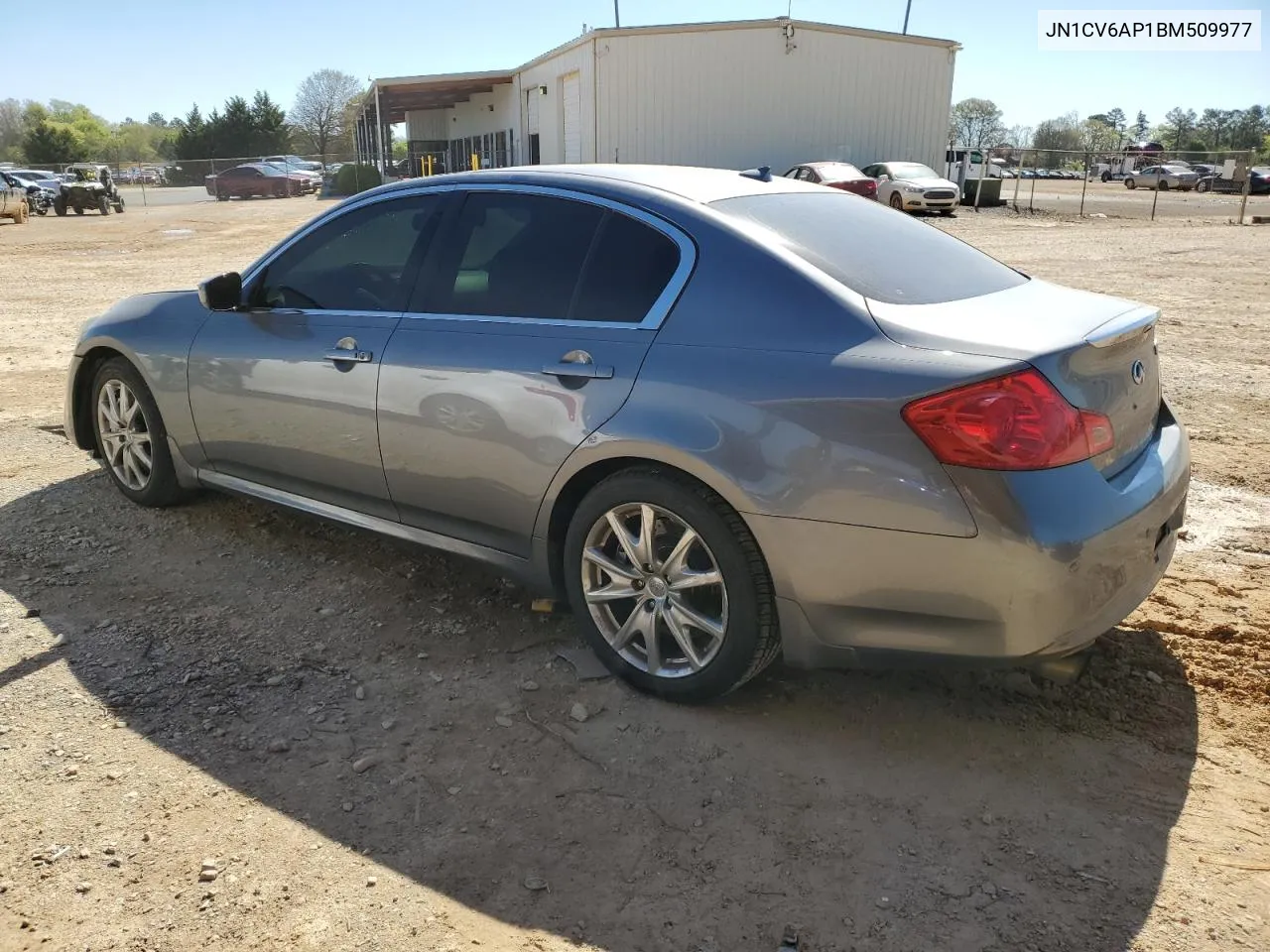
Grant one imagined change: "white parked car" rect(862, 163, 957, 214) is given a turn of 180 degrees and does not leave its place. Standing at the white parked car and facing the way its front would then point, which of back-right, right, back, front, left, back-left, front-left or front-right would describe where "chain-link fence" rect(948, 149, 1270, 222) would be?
right

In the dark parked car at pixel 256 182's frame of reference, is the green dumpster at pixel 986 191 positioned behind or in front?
in front

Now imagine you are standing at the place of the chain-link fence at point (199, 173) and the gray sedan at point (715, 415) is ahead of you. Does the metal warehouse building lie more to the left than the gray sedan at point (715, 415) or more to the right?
left

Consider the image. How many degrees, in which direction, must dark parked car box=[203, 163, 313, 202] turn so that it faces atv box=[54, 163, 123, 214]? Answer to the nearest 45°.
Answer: approximately 135° to its right

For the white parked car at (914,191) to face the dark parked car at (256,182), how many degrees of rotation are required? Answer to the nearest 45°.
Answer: approximately 135° to its right

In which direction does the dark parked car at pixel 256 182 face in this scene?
to the viewer's right

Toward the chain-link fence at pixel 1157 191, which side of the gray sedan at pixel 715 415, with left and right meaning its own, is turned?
right

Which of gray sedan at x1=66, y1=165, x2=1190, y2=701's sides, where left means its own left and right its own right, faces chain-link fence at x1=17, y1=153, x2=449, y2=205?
front

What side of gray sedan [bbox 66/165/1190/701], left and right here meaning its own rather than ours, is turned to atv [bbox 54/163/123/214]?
front

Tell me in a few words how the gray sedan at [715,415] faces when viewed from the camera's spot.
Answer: facing away from the viewer and to the left of the viewer

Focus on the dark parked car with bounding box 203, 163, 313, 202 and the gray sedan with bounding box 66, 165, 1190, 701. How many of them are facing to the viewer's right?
1

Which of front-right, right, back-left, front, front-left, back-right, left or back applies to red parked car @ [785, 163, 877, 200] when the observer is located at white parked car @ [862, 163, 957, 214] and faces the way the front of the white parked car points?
right

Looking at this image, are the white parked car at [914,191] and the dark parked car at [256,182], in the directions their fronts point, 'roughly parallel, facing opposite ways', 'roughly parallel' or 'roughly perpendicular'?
roughly perpendicular

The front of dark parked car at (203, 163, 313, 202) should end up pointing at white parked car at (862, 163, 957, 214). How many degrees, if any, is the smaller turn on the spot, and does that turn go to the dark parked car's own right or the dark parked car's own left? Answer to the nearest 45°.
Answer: approximately 45° to the dark parked car's own right

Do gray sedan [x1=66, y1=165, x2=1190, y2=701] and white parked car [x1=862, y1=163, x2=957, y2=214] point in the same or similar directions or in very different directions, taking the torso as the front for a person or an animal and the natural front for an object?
very different directions

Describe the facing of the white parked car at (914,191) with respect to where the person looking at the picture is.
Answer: facing the viewer and to the right of the viewer

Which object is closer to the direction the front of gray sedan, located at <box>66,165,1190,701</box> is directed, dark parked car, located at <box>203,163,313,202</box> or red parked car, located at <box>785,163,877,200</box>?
the dark parked car

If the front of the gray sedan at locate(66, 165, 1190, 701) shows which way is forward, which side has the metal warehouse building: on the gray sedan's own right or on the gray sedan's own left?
on the gray sedan's own right
